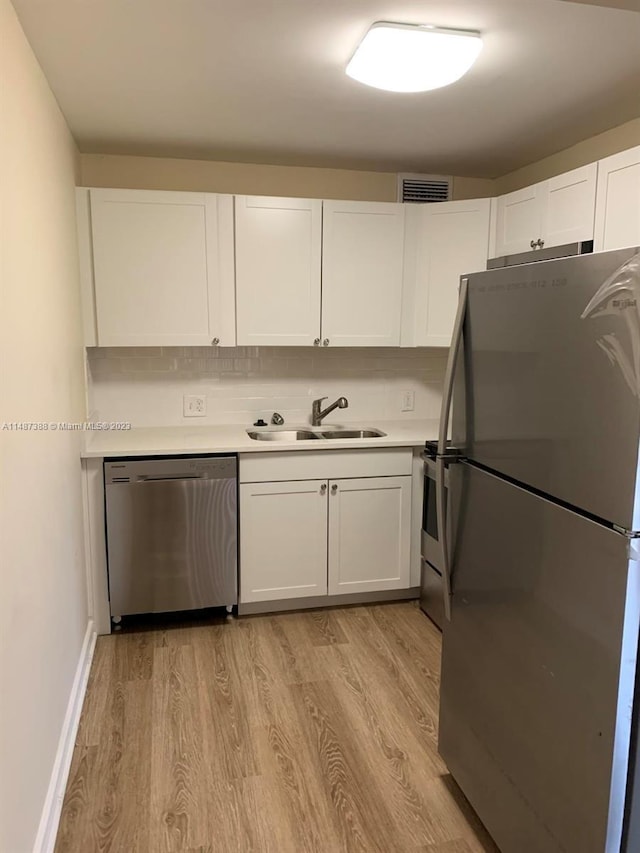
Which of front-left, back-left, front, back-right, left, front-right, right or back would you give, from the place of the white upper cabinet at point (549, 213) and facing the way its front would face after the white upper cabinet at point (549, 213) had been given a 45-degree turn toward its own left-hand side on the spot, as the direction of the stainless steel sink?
right

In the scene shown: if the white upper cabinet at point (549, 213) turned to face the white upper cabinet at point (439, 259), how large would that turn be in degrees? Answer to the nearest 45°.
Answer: approximately 90° to its right

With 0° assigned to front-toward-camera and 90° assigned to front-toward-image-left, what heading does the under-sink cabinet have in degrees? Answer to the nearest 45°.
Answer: approximately 0°

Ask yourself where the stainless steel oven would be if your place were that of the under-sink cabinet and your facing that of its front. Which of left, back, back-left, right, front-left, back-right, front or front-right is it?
left

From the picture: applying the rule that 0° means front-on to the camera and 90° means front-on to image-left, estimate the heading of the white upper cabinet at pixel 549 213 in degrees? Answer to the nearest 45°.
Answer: approximately 45°
